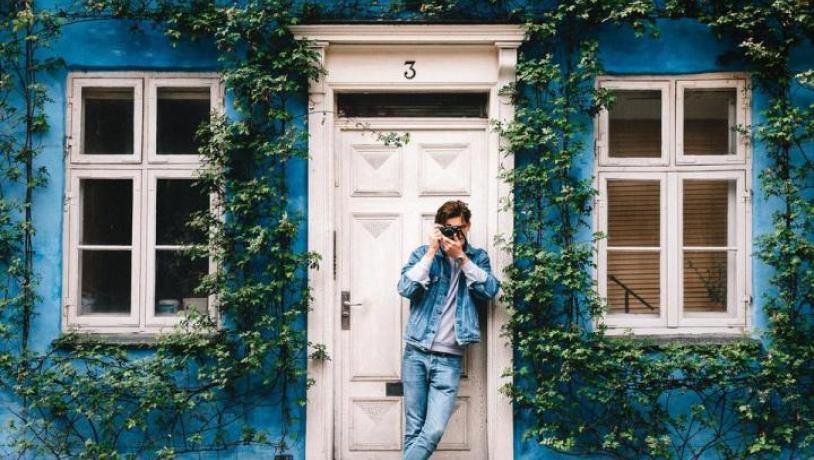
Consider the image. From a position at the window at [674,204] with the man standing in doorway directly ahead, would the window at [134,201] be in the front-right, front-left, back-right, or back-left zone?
front-right

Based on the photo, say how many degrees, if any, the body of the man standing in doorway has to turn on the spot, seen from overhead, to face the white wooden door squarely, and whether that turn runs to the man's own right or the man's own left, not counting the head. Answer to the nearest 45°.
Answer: approximately 135° to the man's own right

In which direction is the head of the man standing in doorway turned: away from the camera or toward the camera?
toward the camera

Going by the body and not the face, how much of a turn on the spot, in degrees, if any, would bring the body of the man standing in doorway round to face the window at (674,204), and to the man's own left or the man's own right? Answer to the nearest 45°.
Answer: approximately 90° to the man's own left

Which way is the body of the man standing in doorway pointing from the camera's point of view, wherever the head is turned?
toward the camera

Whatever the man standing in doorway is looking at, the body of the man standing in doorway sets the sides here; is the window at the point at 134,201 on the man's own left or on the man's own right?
on the man's own right
